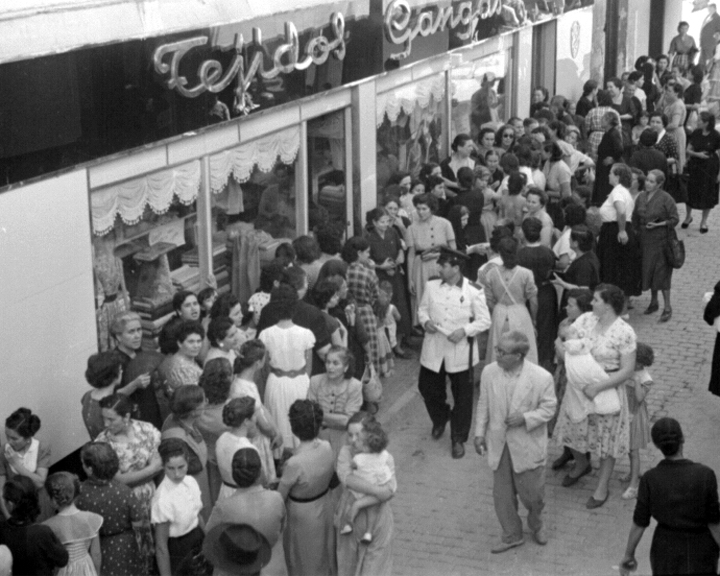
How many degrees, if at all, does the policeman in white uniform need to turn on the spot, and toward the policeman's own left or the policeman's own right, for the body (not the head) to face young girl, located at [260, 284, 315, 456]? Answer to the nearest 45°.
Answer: approximately 45° to the policeman's own right

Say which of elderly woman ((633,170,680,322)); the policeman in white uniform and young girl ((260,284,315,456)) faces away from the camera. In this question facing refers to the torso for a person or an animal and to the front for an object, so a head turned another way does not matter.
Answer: the young girl

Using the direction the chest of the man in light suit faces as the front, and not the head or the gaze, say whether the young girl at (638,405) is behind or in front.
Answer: behind

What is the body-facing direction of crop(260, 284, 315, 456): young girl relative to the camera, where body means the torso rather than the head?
away from the camera

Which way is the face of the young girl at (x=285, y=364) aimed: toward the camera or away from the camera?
away from the camera

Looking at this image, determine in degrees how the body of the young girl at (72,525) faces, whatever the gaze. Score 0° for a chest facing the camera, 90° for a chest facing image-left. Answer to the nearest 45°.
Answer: approximately 180°

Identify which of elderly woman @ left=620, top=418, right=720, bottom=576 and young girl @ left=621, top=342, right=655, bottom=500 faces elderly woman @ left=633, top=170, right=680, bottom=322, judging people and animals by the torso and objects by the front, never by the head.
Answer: elderly woman @ left=620, top=418, right=720, bottom=576
